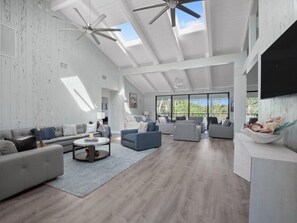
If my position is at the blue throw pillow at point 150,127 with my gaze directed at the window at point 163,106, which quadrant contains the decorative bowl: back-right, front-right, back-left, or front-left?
back-right

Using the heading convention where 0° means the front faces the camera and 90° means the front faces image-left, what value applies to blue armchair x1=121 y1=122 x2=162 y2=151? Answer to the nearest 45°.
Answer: approximately 45°

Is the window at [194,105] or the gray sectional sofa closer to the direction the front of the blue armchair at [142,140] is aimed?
the gray sectional sofa

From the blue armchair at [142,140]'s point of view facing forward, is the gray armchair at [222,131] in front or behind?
behind

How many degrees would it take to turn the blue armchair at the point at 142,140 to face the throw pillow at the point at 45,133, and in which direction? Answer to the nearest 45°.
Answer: approximately 45° to its right

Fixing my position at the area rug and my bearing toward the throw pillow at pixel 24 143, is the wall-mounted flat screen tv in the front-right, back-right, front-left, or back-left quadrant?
back-left

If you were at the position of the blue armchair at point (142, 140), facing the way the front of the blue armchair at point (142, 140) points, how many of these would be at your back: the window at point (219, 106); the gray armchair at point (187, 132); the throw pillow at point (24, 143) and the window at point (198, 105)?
3

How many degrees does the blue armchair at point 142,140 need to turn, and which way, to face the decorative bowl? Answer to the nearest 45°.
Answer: approximately 90° to its left

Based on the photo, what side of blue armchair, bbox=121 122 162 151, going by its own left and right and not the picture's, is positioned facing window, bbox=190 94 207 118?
back

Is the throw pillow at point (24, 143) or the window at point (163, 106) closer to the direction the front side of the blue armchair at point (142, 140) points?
the throw pillow

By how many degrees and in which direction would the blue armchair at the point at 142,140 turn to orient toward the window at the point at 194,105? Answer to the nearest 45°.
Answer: approximately 180°
